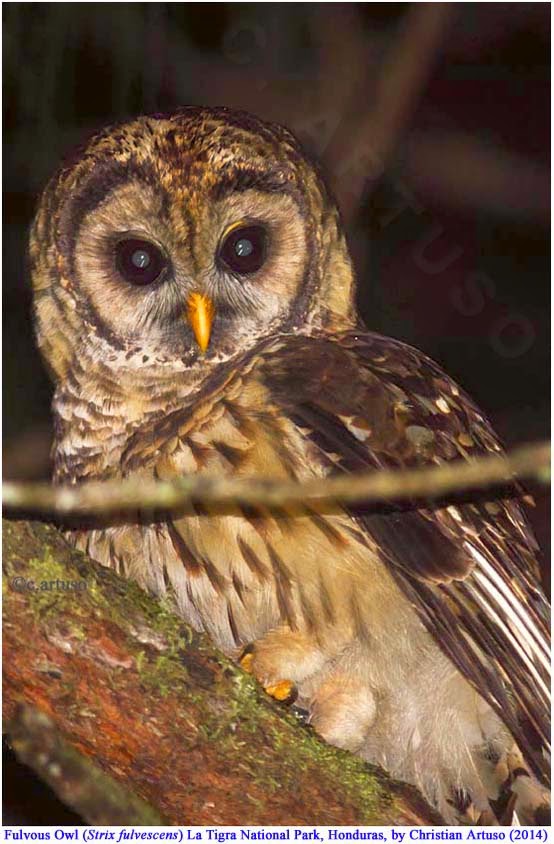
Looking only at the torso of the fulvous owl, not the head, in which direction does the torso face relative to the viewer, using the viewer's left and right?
facing the viewer and to the left of the viewer
